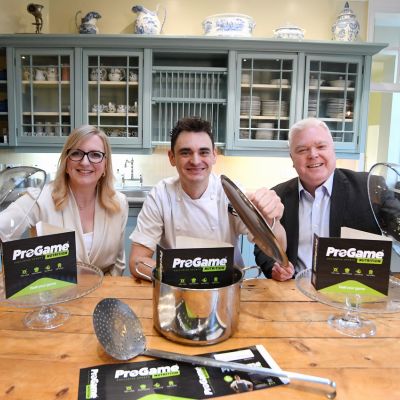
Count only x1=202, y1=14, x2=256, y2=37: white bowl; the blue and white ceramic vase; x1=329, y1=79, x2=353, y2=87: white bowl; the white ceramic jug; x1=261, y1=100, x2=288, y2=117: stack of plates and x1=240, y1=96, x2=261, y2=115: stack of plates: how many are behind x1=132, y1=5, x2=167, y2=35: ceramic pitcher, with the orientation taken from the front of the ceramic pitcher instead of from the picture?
5

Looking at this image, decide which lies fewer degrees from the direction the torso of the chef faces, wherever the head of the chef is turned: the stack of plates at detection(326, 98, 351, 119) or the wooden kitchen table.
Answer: the wooden kitchen table

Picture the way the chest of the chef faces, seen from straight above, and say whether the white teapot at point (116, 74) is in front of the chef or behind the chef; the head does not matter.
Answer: behind

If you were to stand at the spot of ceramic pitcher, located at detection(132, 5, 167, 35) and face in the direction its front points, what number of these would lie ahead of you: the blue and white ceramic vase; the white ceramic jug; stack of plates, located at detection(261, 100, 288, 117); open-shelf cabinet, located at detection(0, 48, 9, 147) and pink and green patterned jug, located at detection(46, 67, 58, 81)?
3

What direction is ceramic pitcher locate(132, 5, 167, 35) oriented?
to the viewer's left

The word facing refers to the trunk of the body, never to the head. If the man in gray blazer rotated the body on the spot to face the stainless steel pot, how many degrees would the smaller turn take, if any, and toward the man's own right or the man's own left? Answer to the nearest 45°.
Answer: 0° — they already face it
